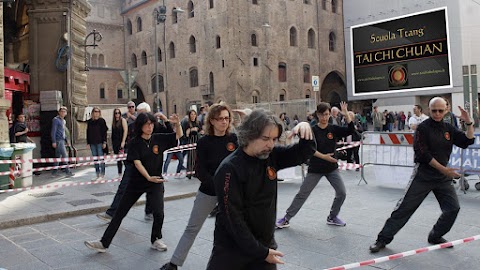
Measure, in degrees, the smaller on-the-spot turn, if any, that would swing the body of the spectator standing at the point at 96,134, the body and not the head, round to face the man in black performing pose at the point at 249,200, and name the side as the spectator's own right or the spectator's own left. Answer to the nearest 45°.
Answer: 0° — they already face them

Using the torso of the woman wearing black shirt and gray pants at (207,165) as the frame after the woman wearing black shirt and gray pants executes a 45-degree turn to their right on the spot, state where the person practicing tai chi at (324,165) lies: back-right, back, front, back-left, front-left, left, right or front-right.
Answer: back-left

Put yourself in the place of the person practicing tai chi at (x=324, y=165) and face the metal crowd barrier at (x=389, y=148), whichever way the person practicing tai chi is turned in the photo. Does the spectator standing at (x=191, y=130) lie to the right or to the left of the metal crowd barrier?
left

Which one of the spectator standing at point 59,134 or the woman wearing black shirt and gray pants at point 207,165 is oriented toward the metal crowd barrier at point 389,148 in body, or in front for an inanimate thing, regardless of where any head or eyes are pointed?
the spectator standing

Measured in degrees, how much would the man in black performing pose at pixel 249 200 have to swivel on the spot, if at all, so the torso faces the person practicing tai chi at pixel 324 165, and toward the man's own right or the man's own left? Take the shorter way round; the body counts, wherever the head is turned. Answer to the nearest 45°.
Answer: approximately 135° to the man's own left

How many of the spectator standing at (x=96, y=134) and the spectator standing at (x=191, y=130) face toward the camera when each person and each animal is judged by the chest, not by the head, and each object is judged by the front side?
2

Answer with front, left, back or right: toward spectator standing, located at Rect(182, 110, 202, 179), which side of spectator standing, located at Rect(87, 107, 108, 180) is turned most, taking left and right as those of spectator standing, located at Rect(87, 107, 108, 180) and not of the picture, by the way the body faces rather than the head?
left

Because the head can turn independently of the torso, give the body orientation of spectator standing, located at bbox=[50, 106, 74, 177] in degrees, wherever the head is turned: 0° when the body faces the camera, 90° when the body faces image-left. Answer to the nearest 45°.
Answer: approximately 315°
